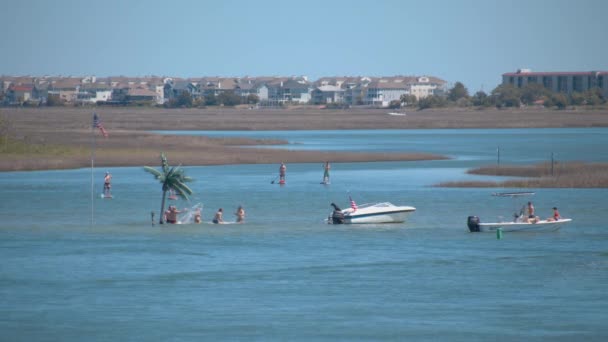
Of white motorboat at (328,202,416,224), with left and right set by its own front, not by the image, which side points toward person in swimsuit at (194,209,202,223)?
back

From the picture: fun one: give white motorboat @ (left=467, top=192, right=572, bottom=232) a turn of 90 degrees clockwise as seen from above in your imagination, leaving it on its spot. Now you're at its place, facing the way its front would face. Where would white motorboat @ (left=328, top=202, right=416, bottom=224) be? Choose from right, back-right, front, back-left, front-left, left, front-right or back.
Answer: right

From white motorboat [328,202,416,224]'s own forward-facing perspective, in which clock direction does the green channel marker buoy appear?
The green channel marker buoy is roughly at 1 o'clock from the white motorboat.

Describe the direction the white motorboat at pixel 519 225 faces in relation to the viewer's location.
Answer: facing to the right of the viewer

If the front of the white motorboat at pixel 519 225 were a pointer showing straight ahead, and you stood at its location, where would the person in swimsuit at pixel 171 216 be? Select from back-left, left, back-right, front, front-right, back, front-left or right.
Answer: back

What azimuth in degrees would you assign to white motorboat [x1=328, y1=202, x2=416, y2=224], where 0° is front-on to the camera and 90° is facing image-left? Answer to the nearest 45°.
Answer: approximately 270°

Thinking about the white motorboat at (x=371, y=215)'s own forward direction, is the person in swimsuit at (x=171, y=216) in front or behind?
behind
